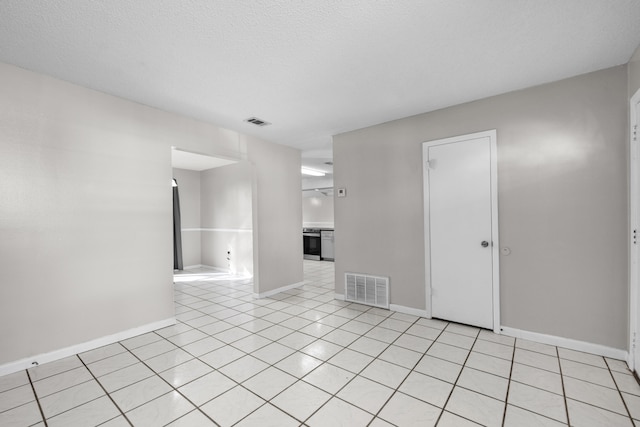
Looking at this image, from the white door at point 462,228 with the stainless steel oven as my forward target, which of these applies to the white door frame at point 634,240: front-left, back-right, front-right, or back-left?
back-right

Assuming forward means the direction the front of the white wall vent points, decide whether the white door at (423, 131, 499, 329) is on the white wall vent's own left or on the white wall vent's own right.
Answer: on the white wall vent's own left

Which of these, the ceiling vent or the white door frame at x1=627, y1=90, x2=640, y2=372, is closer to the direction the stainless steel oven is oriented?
the ceiling vent

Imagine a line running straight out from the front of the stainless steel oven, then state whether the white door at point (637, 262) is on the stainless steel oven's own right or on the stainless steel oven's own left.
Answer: on the stainless steel oven's own left

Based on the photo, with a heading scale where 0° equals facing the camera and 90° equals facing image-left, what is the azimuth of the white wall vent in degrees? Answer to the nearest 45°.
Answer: approximately 45°

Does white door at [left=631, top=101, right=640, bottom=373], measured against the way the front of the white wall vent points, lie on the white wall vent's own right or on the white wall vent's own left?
on the white wall vent's own left

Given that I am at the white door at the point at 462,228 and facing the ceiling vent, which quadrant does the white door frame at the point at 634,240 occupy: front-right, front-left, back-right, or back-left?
back-left

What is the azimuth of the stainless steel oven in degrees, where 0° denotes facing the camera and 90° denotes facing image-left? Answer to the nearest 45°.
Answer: approximately 45°

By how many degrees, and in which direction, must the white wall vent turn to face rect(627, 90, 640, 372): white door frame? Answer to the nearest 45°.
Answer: approximately 90° to its left
